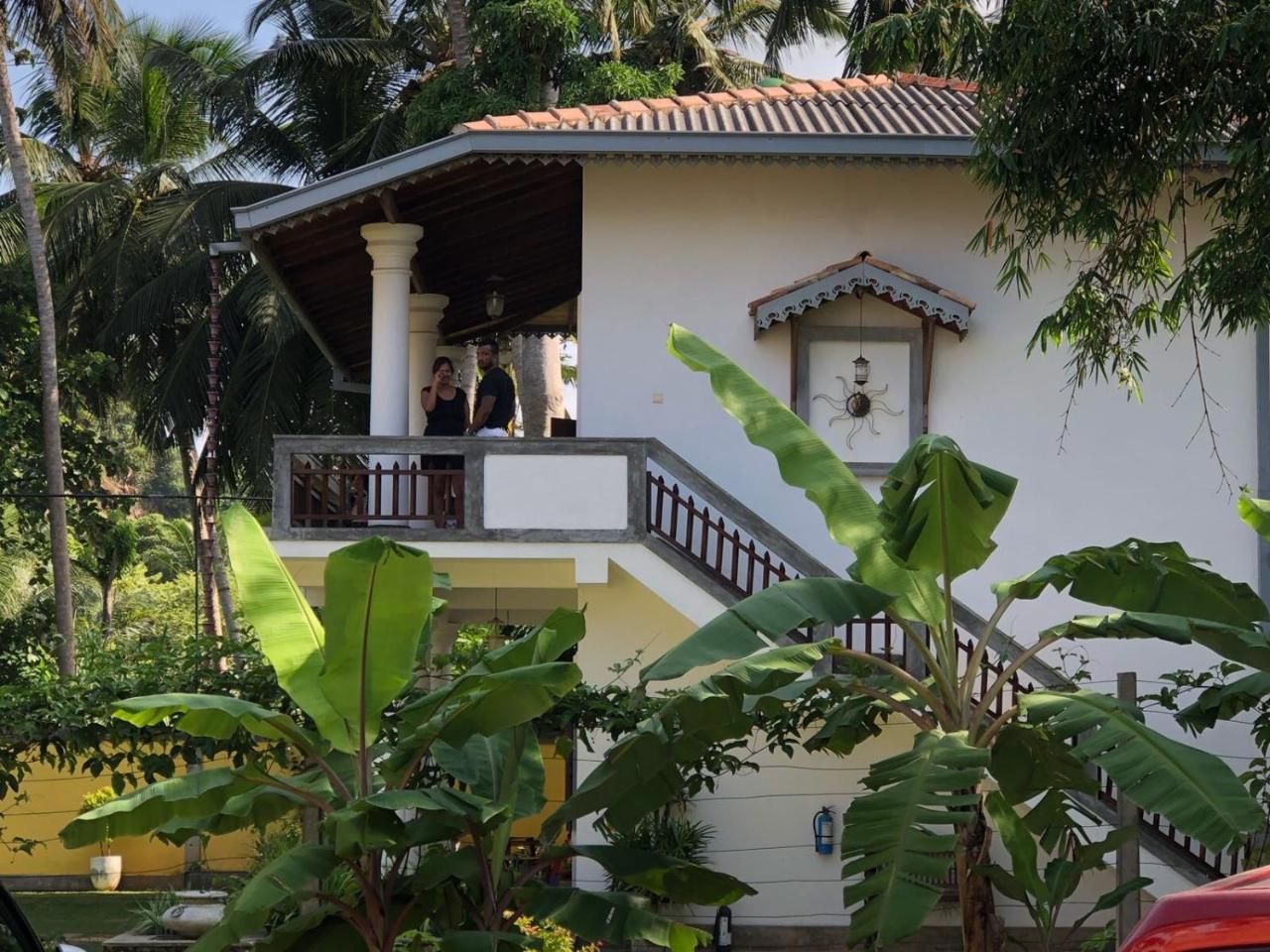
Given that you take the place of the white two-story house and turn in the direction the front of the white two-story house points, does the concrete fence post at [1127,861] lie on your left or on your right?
on your left

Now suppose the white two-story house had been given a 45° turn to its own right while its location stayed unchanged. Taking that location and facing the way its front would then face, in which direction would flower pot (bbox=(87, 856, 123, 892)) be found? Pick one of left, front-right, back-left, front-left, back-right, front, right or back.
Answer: front

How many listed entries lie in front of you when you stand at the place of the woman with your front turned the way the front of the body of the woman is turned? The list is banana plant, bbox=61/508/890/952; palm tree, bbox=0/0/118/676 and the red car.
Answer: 2

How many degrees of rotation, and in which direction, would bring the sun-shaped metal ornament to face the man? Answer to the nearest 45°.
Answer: approximately 90° to its right

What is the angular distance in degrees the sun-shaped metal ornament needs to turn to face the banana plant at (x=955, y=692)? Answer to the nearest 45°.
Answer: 0° — it already faces it

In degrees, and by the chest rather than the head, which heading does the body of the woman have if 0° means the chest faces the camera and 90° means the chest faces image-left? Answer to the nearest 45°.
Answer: approximately 0°

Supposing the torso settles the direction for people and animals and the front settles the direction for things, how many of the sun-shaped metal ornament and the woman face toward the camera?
2

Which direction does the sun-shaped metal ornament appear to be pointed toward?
toward the camera

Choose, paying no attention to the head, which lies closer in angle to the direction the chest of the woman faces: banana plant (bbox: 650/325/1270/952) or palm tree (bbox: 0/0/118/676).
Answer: the banana plant
